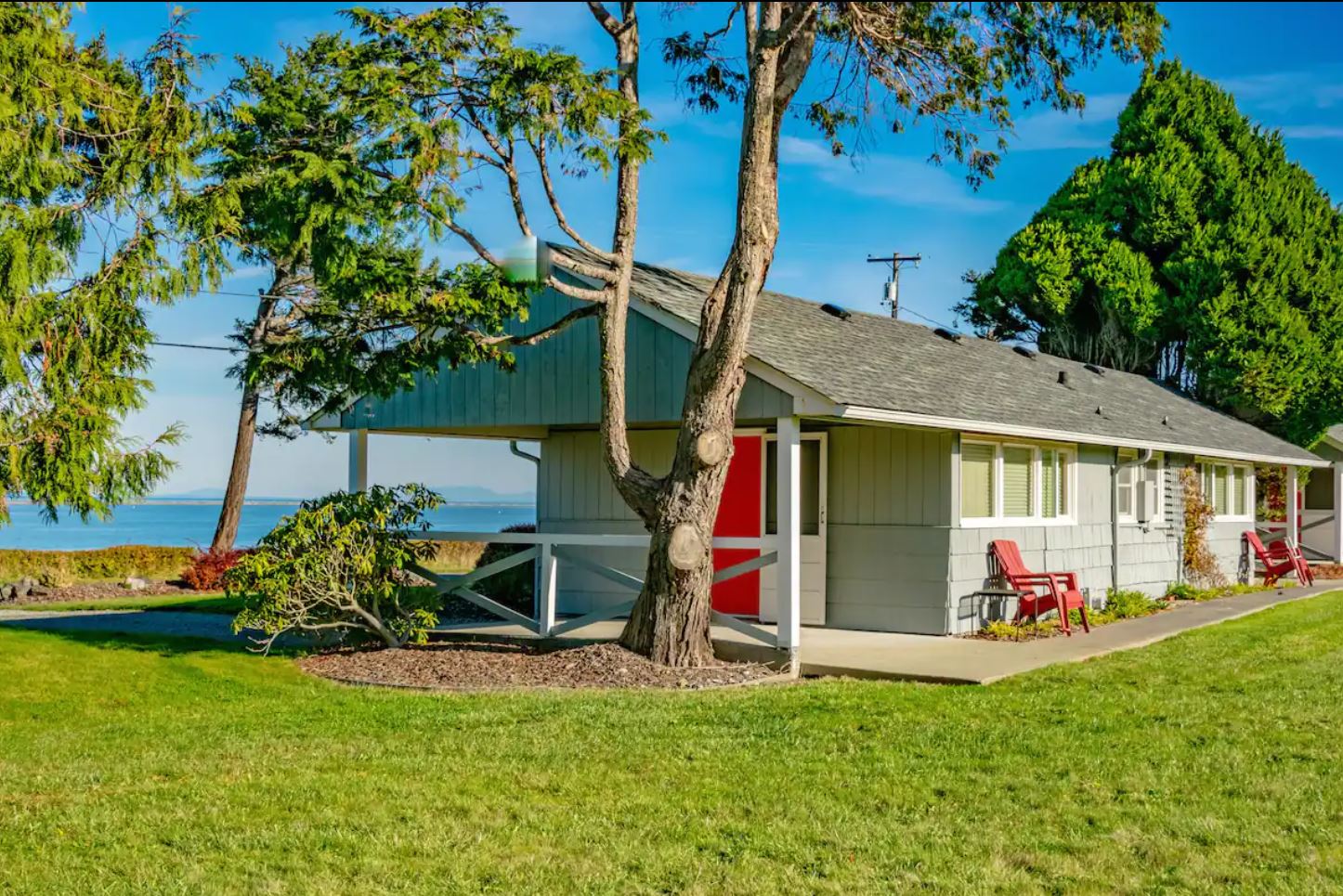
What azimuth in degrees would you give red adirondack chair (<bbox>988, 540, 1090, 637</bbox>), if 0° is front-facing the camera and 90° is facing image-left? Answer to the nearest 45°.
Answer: approximately 315°

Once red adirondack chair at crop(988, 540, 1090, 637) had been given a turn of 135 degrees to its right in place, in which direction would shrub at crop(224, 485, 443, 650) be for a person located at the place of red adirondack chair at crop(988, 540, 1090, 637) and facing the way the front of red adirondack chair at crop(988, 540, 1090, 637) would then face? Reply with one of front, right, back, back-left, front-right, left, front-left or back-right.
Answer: front-left

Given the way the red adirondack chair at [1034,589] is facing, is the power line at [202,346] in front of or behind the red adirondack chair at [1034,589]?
behind

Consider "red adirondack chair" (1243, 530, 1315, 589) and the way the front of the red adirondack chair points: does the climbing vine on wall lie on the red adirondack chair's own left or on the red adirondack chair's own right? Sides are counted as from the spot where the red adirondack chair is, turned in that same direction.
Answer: on the red adirondack chair's own right

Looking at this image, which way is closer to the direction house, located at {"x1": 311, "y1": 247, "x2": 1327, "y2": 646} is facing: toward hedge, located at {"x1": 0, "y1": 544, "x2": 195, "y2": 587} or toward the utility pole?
the hedge

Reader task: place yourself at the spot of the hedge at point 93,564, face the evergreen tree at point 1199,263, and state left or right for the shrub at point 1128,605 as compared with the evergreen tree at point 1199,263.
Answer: right

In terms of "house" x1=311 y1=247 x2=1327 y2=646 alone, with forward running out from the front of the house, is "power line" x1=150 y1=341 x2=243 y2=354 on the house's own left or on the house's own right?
on the house's own right
